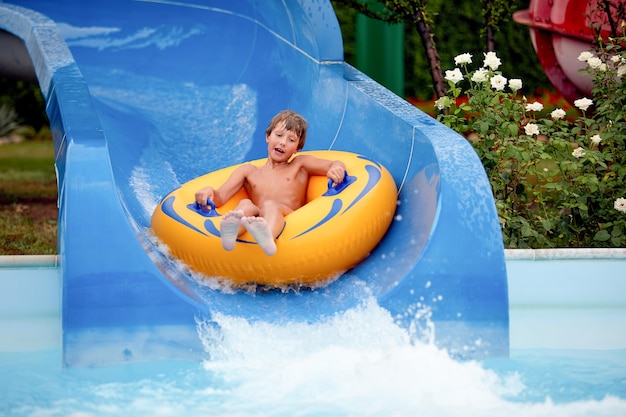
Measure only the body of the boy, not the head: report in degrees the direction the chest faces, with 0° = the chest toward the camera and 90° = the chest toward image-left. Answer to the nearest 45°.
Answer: approximately 0°

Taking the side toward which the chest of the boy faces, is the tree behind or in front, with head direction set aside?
behind

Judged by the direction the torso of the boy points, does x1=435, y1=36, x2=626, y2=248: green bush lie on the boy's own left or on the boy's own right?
on the boy's own left

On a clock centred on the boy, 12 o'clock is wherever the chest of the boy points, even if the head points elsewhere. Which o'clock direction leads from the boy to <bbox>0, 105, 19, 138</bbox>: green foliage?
The green foliage is roughly at 5 o'clock from the boy.

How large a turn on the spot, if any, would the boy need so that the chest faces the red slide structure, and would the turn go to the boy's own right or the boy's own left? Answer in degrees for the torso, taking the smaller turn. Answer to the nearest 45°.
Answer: approximately 135° to the boy's own left

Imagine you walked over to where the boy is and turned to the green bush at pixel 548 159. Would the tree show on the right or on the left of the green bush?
left
